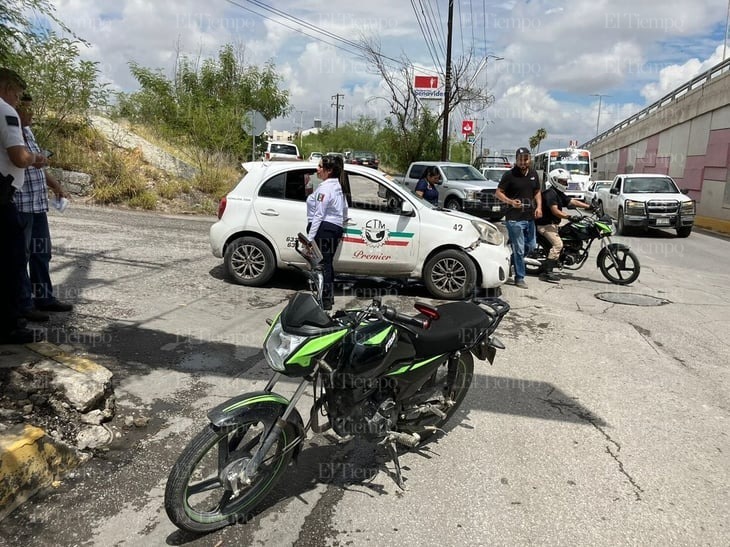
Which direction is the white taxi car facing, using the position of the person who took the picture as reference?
facing to the right of the viewer

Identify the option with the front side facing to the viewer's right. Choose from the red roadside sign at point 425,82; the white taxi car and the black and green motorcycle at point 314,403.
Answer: the white taxi car

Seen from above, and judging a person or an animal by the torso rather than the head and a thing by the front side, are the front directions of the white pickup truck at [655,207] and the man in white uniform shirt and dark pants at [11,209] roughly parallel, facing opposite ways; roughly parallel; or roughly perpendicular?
roughly perpendicular

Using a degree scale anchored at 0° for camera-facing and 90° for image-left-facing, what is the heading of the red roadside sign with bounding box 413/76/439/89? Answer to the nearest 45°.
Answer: approximately 0°

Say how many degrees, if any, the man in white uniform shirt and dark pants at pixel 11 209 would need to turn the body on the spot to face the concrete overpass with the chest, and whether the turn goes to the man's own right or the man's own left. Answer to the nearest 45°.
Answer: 0° — they already face it

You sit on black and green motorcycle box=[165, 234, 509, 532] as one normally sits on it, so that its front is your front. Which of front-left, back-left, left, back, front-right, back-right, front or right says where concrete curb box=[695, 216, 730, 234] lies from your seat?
back

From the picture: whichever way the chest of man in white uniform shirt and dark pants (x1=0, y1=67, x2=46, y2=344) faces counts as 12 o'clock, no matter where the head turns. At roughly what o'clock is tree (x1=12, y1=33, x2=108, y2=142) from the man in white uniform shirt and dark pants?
The tree is roughly at 9 o'clock from the man in white uniform shirt and dark pants.

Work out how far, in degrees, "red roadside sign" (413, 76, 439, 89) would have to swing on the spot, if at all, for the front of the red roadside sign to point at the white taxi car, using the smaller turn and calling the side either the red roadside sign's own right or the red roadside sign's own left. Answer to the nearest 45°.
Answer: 0° — it already faces it

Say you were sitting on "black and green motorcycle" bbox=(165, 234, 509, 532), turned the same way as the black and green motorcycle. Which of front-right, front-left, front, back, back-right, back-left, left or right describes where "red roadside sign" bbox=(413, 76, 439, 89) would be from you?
back-right

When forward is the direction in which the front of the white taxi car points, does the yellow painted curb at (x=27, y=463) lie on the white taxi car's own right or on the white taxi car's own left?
on the white taxi car's own right

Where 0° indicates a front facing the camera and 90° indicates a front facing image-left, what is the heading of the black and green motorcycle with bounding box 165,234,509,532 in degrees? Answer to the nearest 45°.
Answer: approximately 45°

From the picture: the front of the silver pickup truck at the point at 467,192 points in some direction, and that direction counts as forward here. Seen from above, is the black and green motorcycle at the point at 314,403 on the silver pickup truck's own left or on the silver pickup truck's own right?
on the silver pickup truck's own right

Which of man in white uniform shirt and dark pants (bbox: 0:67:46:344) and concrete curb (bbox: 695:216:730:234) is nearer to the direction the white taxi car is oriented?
the concrete curb

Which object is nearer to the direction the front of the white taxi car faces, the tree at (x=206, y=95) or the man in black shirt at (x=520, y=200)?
the man in black shirt
